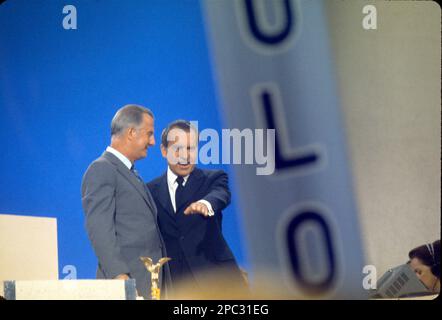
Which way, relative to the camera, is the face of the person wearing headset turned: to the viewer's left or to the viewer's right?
to the viewer's left

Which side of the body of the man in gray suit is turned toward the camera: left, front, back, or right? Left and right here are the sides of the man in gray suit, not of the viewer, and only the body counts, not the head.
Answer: right

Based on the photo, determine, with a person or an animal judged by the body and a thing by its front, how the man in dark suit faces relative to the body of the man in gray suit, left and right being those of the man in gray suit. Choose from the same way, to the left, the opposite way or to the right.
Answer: to the right

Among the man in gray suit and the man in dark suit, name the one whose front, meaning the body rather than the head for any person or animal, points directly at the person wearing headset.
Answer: the man in gray suit

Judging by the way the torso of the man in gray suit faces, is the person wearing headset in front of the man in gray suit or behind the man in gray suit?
in front

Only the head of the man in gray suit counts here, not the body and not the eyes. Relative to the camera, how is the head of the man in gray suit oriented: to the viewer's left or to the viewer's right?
to the viewer's right

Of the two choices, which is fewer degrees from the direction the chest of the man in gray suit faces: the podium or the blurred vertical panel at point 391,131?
the blurred vertical panel

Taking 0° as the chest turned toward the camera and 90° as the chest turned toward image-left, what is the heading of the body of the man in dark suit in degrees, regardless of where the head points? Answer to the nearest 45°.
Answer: approximately 0°

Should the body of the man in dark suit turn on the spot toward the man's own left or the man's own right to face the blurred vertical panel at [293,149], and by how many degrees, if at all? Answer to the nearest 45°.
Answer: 0° — they already face it
